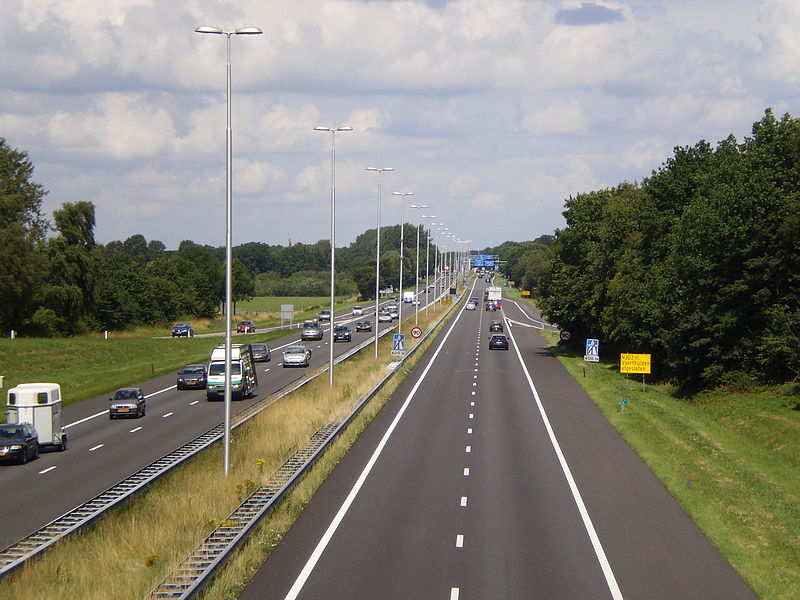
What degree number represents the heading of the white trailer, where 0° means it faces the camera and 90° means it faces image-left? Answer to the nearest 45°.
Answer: approximately 45°

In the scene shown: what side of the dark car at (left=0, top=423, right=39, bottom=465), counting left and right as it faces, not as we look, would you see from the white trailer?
back

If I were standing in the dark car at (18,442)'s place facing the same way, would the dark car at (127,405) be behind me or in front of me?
behind

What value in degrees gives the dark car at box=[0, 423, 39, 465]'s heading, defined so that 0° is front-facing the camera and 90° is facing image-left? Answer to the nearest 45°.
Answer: approximately 45°
